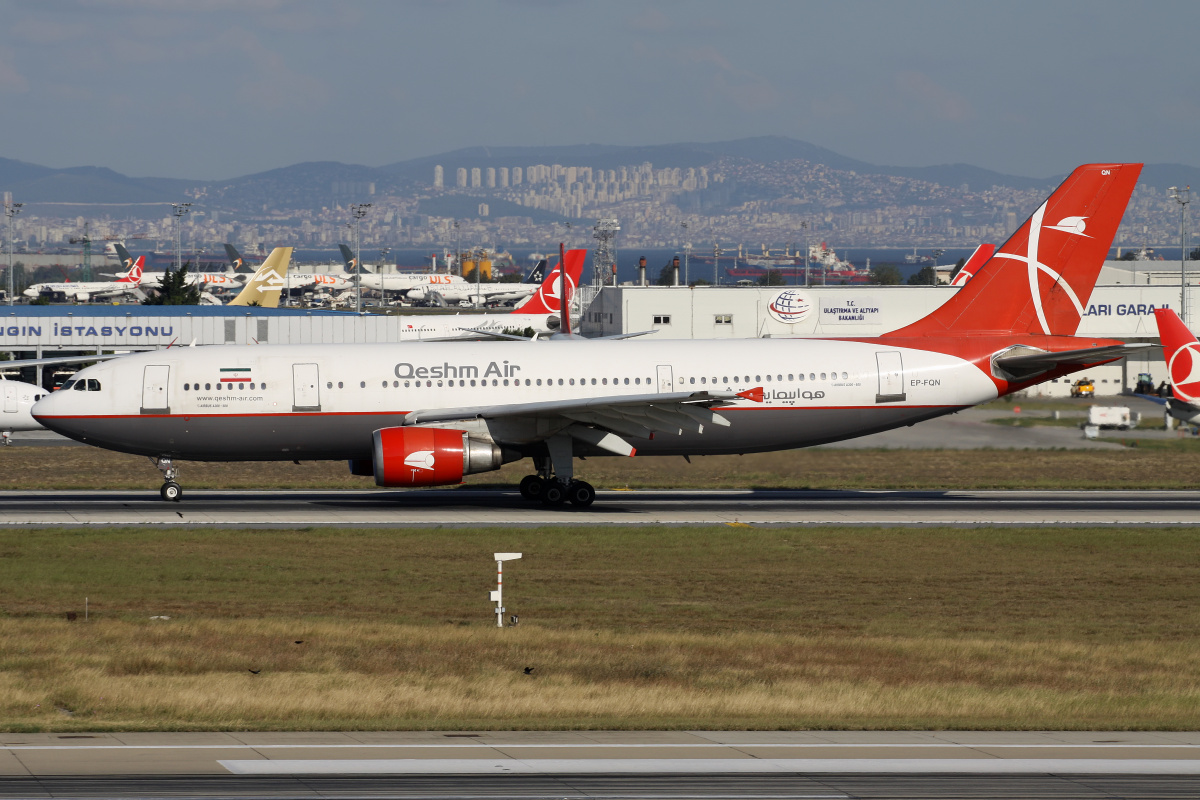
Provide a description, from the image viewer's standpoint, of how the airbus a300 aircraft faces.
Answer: facing to the left of the viewer
